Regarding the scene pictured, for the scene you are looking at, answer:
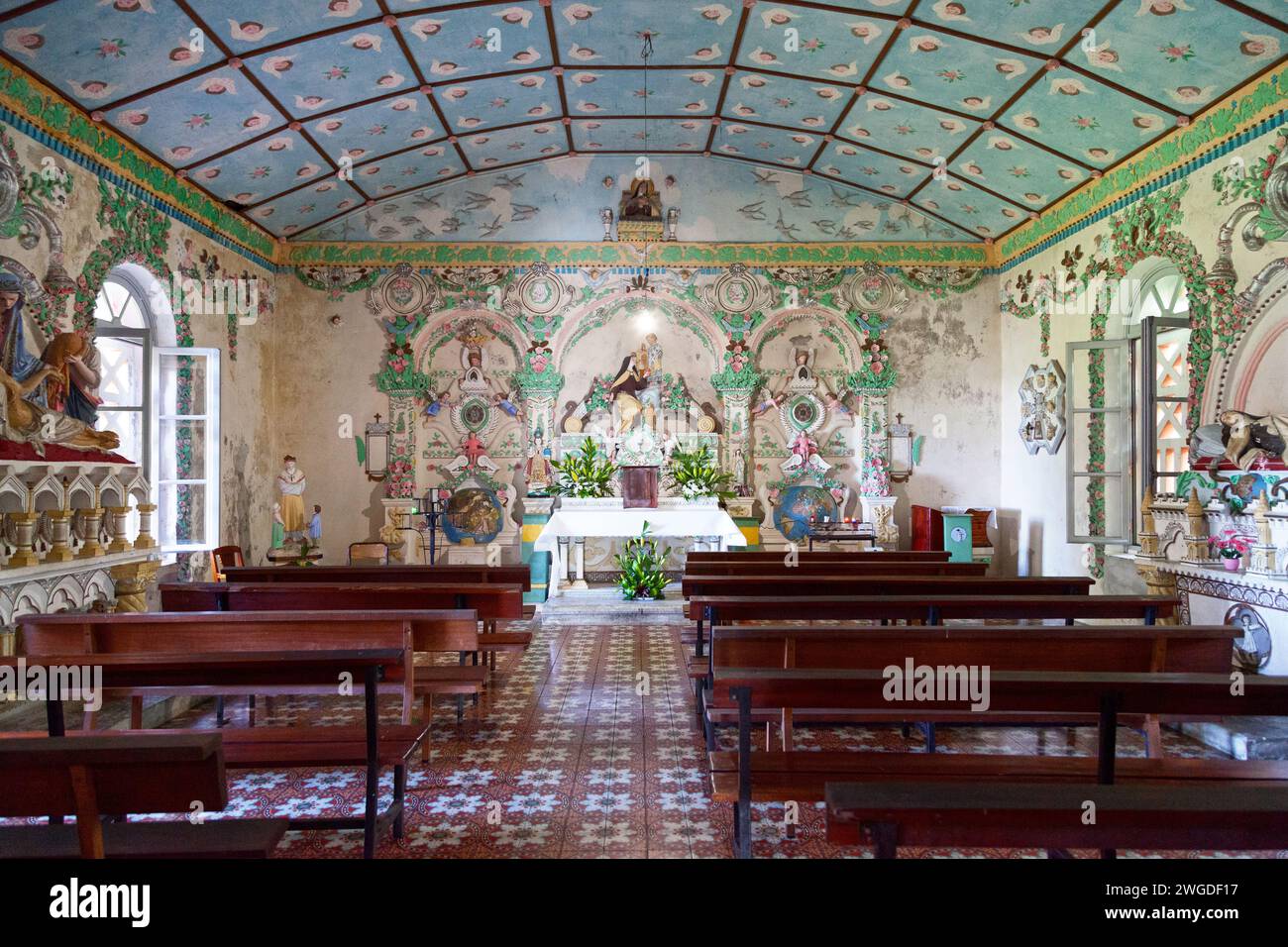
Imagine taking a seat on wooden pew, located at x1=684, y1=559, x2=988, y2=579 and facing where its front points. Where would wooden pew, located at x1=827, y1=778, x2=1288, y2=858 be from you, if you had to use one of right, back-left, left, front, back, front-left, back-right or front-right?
back

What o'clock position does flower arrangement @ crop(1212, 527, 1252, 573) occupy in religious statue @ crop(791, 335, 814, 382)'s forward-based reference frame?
The flower arrangement is roughly at 11 o'clock from the religious statue.

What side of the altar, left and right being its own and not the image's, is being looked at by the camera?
front

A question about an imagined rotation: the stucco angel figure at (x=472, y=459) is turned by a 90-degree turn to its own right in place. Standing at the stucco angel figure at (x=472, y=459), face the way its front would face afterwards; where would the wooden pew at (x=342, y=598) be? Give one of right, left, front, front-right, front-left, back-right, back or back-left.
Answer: left

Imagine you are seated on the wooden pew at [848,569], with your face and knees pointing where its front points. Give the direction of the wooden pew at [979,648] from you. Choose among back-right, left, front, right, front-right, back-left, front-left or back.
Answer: back

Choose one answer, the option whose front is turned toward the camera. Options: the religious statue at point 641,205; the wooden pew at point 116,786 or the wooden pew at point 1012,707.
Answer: the religious statue

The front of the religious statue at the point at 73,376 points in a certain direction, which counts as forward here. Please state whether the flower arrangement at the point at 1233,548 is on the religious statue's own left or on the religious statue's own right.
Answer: on the religious statue's own left

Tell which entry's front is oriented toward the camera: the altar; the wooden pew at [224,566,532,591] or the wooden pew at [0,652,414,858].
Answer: the altar

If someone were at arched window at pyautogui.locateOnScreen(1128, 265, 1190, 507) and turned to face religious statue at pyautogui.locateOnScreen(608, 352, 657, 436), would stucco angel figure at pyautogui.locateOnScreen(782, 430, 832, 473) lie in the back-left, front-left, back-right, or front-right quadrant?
front-right

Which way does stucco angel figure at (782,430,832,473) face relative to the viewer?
toward the camera

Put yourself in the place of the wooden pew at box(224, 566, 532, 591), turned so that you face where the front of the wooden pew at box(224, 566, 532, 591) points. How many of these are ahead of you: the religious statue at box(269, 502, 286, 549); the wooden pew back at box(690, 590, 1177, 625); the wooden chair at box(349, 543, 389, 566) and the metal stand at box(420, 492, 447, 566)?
3

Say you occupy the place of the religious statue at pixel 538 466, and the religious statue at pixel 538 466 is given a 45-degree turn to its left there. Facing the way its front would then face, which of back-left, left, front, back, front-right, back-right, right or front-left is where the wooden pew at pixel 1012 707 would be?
front-right

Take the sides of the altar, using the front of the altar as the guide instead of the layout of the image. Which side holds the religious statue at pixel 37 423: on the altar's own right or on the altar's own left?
on the altar's own right

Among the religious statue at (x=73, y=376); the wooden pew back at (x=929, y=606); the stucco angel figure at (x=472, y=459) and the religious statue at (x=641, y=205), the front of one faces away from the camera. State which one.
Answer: the wooden pew back

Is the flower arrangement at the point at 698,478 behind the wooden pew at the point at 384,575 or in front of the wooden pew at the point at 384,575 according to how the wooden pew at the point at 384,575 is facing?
in front

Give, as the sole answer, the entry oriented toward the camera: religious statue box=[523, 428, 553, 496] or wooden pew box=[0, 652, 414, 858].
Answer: the religious statue

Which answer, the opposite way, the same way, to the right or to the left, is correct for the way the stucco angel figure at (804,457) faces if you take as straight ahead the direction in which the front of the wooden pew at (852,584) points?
the opposite way

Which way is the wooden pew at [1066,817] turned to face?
away from the camera

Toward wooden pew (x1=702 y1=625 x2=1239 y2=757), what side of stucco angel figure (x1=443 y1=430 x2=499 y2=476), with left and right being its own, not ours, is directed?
front
